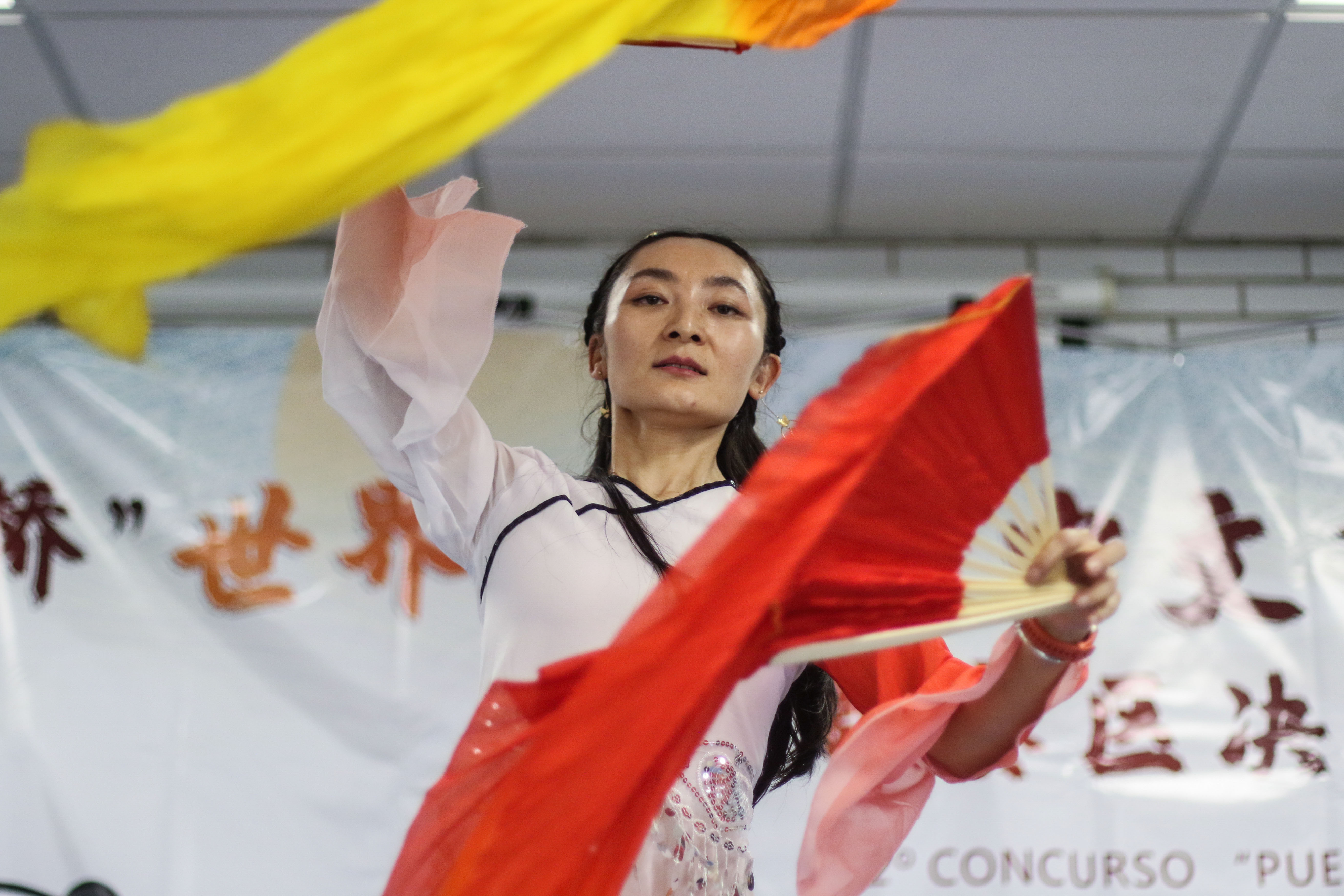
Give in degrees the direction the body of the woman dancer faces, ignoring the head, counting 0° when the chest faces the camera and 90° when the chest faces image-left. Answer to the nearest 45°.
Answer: approximately 0°

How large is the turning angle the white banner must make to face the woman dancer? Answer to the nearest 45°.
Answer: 0° — it already faces them

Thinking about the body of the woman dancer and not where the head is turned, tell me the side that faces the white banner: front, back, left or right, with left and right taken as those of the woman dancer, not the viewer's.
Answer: back

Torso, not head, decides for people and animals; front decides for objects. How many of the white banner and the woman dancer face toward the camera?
2

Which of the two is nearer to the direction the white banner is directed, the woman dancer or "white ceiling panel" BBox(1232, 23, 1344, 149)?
the woman dancer
